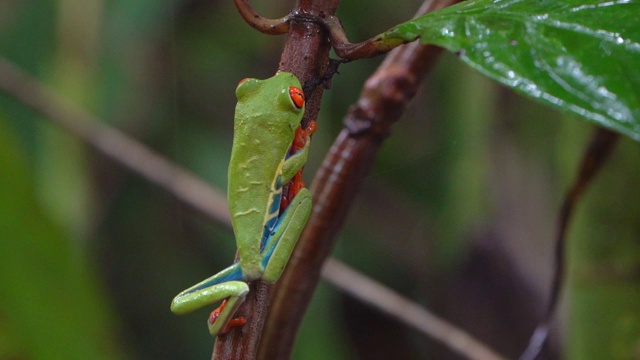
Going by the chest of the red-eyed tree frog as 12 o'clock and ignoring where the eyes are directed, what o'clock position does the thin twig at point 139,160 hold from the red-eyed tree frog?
The thin twig is roughly at 10 o'clock from the red-eyed tree frog.

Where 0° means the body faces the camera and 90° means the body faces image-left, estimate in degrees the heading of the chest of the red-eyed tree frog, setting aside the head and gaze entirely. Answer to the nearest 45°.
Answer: approximately 225°
